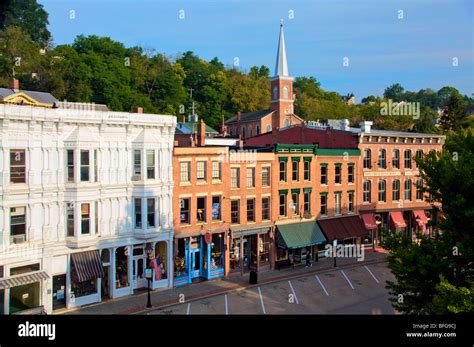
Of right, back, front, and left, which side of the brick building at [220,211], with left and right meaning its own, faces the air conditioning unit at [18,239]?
right

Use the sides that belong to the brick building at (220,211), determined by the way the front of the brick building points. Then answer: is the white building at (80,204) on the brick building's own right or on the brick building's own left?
on the brick building's own right

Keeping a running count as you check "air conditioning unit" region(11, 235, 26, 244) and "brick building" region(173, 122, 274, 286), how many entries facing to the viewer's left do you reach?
0

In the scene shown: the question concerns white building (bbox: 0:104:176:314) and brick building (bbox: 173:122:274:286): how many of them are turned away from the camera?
0

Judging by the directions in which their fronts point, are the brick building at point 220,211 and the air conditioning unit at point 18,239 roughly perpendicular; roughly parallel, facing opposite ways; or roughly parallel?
roughly parallel

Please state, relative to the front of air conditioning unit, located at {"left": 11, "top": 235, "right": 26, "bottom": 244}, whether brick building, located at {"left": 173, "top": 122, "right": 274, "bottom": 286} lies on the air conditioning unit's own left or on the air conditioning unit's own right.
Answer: on the air conditioning unit's own left

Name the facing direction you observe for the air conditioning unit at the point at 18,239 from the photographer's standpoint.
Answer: facing the viewer and to the right of the viewer

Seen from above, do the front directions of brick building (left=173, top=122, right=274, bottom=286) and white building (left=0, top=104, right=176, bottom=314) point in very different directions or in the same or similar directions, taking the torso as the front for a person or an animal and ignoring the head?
same or similar directions

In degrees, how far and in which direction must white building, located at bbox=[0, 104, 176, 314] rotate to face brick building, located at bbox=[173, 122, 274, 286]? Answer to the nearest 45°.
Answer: approximately 90° to its left
